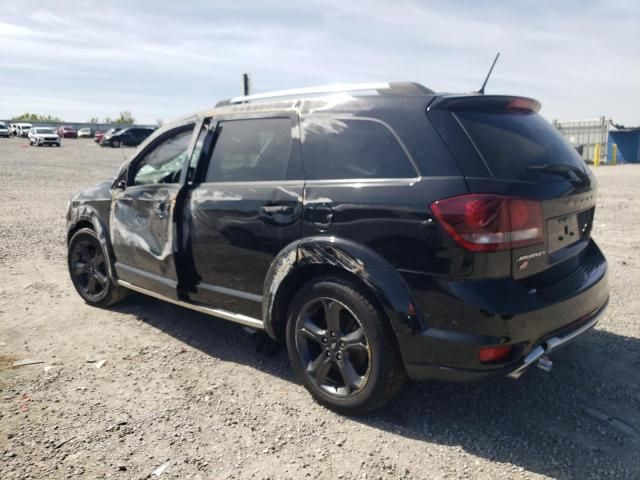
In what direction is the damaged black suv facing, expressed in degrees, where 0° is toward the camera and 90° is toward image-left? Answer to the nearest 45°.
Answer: approximately 135°

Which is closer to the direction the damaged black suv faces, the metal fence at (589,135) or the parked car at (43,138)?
the parked car

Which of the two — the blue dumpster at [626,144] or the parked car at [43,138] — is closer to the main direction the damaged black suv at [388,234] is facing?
the parked car

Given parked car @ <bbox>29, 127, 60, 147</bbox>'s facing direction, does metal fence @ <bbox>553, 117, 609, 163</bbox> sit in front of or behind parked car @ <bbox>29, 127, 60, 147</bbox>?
in front

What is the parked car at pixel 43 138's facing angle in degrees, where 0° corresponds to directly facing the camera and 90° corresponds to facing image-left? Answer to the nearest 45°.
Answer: approximately 315°

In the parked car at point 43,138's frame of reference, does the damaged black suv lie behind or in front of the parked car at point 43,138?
in front

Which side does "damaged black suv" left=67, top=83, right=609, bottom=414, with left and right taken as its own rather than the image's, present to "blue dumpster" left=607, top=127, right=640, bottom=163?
right

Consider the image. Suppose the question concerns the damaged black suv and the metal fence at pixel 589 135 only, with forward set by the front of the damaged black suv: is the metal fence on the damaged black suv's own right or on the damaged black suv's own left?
on the damaged black suv's own right
